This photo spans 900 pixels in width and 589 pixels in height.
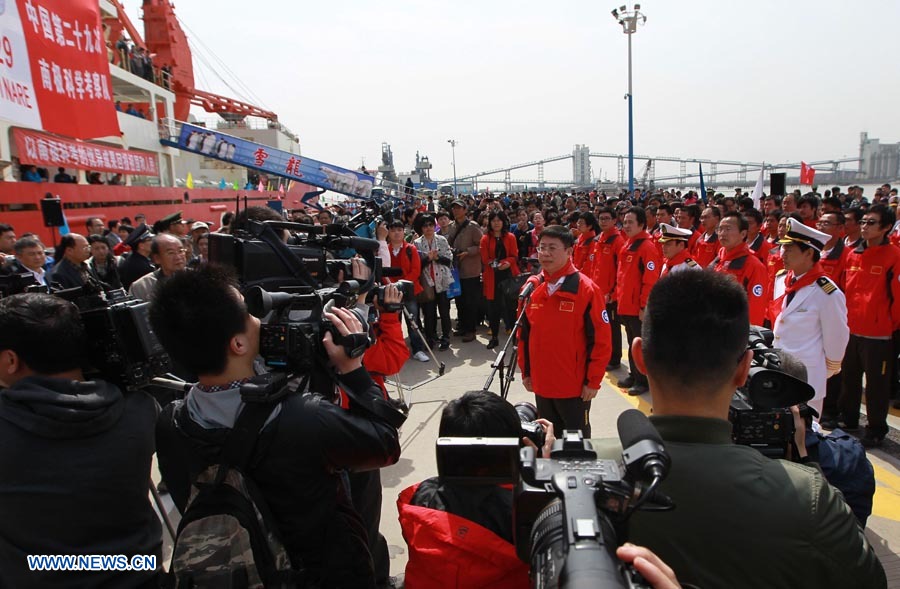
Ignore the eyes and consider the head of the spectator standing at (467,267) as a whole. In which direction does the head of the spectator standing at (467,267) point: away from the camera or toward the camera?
toward the camera

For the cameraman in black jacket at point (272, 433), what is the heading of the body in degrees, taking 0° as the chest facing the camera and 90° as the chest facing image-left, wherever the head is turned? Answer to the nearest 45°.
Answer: approximately 225°

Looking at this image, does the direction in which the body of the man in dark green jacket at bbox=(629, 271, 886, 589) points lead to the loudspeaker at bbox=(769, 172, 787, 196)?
yes

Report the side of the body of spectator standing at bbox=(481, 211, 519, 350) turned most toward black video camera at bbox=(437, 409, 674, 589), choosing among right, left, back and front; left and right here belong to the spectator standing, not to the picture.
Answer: front

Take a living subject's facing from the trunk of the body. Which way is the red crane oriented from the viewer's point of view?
to the viewer's right

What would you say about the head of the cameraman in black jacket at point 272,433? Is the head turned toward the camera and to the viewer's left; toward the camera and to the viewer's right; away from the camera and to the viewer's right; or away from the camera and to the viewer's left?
away from the camera and to the viewer's right

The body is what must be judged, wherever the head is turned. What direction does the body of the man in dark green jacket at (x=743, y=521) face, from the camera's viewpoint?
away from the camera

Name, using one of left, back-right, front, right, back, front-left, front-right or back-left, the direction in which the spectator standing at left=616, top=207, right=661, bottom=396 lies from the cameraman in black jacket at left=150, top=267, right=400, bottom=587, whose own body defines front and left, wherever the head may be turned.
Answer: front

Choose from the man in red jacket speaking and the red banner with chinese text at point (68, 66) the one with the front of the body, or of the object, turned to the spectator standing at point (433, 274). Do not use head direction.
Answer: the red banner with chinese text

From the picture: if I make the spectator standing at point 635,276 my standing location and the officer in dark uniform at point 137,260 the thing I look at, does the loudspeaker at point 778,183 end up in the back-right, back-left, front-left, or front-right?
back-right

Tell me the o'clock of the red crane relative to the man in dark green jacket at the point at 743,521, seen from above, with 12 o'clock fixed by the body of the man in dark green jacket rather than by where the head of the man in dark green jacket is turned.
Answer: The red crane is roughly at 10 o'clock from the man in dark green jacket.

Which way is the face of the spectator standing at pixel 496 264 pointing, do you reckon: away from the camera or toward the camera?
toward the camera

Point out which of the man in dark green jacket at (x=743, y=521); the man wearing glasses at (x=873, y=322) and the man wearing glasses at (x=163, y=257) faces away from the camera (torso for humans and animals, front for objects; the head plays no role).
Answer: the man in dark green jacket

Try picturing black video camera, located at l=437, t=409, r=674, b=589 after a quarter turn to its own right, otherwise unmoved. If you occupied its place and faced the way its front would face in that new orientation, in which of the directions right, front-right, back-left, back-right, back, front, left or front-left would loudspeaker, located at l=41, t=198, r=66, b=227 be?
back-left

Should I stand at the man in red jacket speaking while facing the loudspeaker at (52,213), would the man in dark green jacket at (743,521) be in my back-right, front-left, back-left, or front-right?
back-left

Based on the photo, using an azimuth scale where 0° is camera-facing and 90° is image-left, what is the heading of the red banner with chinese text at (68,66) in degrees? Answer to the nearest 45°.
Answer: approximately 315°

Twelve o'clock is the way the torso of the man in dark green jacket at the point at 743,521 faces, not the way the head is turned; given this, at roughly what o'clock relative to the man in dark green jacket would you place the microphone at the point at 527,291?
The microphone is roughly at 11 o'clock from the man in dark green jacket.

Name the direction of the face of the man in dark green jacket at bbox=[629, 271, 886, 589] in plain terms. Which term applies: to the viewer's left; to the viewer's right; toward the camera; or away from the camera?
away from the camera

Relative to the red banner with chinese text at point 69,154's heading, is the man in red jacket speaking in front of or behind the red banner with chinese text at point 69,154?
in front
